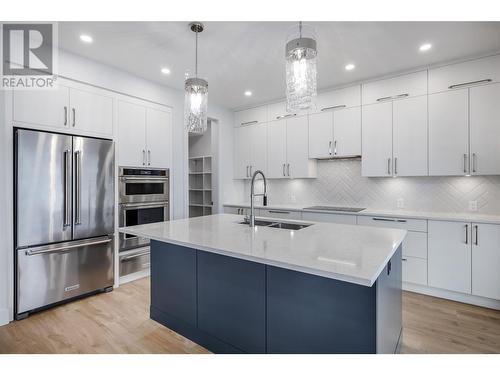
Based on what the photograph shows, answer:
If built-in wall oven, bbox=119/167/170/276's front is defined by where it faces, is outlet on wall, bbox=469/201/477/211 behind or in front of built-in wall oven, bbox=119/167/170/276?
in front

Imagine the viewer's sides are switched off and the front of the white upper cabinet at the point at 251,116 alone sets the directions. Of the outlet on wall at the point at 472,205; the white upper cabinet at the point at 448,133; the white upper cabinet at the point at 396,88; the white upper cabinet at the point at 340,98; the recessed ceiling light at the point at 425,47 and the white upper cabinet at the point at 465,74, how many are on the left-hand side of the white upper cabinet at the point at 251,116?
6

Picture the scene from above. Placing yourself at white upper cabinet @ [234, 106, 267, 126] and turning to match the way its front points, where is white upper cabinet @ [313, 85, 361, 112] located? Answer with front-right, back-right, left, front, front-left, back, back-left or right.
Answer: left

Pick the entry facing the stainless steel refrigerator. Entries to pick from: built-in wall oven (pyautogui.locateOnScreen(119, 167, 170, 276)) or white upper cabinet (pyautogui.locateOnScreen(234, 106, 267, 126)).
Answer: the white upper cabinet

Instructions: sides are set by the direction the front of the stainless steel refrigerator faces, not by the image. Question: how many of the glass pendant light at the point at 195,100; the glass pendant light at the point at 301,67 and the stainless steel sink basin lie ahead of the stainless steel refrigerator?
3

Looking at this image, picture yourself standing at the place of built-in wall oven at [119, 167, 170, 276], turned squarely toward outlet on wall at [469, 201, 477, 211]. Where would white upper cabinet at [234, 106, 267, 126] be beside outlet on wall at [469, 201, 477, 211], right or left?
left

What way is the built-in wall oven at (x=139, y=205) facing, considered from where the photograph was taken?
facing the viewer and to the right of the viewer

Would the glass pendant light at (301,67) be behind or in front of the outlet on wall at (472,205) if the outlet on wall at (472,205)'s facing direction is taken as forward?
in front

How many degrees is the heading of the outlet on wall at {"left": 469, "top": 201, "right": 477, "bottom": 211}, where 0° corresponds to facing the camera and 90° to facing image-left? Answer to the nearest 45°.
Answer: approximately 0°

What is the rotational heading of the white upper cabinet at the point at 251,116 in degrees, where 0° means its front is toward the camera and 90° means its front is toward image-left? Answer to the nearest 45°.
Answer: approximately 45°

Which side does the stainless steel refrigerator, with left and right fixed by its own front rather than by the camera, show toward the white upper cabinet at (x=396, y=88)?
front

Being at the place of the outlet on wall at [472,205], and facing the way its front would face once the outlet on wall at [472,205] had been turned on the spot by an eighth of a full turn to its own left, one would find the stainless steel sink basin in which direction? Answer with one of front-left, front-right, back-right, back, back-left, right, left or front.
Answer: right

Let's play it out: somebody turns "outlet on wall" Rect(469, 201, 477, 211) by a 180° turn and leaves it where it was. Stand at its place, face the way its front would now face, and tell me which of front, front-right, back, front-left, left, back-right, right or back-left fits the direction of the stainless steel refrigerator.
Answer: back-left

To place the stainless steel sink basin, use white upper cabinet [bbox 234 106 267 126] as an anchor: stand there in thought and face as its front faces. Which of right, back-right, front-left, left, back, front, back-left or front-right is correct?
front-left

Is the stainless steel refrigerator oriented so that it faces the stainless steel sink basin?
yes
